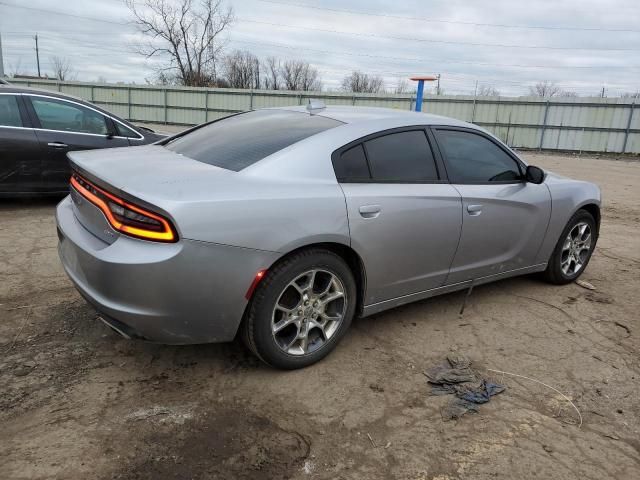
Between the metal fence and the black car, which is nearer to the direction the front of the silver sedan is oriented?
the metal fence

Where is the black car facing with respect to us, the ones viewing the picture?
facing to the right of the viewer

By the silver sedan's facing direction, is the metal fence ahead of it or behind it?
ahead

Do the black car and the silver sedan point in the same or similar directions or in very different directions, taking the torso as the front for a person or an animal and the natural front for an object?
same or similar directions

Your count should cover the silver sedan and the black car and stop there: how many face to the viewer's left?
0

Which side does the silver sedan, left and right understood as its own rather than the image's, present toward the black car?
left

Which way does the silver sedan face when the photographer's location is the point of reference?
facing away from the viewer and to the right of the viewer

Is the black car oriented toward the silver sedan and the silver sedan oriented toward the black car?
no

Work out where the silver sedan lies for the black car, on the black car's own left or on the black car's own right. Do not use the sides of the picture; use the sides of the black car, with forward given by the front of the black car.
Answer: on the black car's own right

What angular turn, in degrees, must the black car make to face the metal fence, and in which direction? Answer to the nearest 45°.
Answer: approximately 45° to its left
